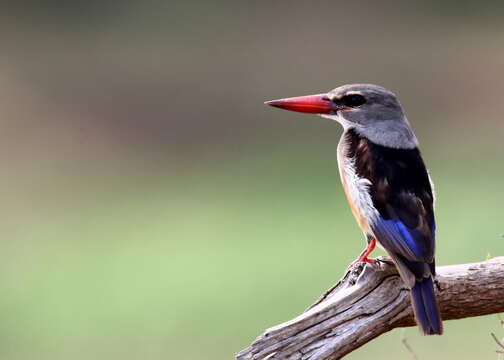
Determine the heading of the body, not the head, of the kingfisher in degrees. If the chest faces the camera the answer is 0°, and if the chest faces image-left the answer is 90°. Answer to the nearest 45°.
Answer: approximately 90°
